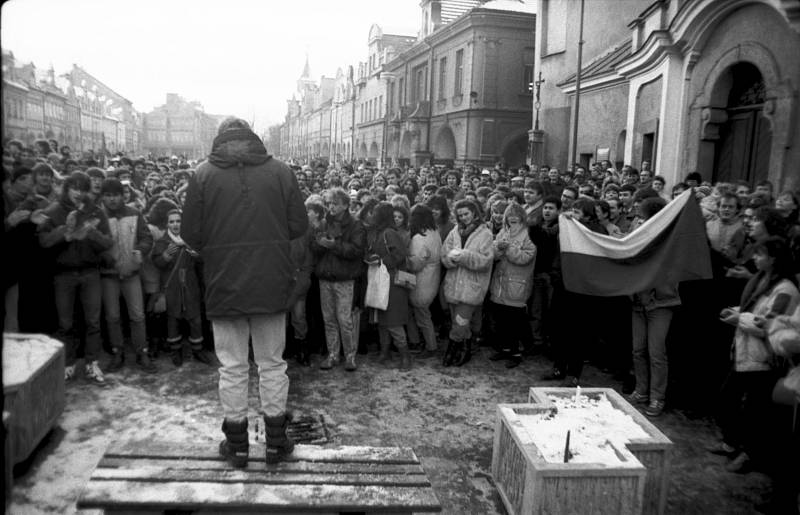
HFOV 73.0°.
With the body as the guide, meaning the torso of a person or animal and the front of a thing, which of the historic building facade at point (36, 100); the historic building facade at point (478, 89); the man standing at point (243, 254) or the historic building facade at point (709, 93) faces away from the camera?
the man standing

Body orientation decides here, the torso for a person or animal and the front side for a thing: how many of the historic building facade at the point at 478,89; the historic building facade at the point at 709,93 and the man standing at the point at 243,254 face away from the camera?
1

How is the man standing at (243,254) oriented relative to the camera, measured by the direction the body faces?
away from the camera

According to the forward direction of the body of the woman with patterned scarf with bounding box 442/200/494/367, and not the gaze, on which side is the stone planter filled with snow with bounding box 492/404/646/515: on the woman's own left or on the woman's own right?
on the woman's own left

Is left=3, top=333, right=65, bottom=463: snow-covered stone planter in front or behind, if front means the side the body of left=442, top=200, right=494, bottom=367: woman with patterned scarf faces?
in front

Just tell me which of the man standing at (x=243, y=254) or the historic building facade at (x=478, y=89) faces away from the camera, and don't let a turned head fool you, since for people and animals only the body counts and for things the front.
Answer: the man standing

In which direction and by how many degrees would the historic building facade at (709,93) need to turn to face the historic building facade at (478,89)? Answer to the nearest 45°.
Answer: approximately 90° to its right

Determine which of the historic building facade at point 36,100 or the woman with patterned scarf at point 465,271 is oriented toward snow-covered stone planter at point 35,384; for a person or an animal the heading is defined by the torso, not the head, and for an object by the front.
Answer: the woman with patterned scarf

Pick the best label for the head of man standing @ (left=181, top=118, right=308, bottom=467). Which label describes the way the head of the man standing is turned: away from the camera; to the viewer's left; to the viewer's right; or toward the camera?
away from the camera

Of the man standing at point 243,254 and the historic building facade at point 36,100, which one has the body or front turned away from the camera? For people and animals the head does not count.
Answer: the man standing

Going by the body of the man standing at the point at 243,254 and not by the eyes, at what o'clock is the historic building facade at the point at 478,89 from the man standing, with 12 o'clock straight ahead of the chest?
The historic building facade is roughly at 1 o'clock from the man standing.

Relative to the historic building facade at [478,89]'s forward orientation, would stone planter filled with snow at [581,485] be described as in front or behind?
in front

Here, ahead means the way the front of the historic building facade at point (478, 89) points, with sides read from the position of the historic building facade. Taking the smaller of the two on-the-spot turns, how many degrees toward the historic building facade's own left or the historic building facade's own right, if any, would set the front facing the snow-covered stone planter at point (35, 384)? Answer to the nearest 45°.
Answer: approximately 45° to the historic building facade's own left

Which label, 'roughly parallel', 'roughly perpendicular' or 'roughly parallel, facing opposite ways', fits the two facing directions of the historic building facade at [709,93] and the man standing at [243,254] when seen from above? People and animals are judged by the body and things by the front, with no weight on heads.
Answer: roughly perpendicular

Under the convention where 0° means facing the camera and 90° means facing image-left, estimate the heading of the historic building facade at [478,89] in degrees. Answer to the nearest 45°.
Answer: approximately 45°

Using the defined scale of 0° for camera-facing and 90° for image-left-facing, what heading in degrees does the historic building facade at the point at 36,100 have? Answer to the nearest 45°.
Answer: approximately 315°

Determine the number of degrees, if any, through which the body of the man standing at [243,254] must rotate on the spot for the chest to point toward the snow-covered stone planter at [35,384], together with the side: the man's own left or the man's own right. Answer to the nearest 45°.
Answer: approximately 45° to the man's own left
